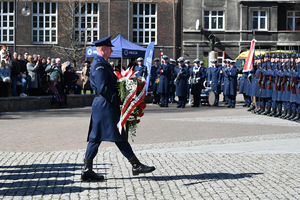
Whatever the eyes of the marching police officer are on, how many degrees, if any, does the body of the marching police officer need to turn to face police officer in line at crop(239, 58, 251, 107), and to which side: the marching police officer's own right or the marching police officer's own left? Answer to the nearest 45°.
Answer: approximately 90° to the marching police officer's own left

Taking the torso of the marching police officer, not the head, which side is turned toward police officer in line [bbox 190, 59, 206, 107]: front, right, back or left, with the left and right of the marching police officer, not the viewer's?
left

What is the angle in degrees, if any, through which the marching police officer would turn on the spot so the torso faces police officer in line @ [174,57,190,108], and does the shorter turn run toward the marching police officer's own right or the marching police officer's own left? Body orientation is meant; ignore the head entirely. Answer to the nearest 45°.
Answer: approximately 90° to the marching police officer's own left

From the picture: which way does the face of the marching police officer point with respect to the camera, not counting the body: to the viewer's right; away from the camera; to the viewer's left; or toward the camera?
to the viewer's right

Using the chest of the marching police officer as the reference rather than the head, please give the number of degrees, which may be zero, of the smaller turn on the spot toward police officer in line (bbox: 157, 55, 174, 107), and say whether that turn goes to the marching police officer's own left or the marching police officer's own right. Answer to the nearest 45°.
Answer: approximately 90° to the marching police officer's own left

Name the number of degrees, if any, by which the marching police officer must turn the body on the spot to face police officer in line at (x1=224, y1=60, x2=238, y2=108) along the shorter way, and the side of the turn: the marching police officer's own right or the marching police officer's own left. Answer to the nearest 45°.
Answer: approximately 90° to the marching police officer's own left

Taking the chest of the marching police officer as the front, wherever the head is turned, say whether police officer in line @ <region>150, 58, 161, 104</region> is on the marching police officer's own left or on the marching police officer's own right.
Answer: on the marching police officer's own left

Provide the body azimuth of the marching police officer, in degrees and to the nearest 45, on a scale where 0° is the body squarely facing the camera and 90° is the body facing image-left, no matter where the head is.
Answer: approximately 270°

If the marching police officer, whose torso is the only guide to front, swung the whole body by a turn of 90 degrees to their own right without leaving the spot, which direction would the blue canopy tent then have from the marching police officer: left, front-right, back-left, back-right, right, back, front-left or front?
back

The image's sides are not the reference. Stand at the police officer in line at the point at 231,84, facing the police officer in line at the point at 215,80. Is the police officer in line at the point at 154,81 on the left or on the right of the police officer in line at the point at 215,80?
left
